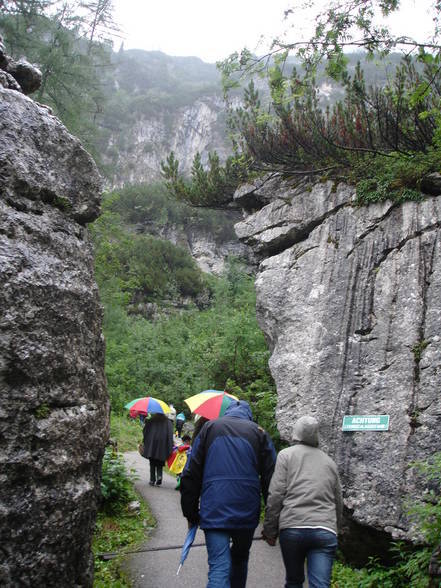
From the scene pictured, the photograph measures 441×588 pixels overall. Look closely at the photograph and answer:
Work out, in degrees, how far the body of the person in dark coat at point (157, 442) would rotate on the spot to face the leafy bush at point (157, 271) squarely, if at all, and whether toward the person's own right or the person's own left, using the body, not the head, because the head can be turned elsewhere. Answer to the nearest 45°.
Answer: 0° — they already face it

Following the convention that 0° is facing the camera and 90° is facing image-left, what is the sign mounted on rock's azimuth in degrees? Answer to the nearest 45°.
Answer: approximately 0°

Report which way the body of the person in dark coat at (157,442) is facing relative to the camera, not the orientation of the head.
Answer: away from the camera

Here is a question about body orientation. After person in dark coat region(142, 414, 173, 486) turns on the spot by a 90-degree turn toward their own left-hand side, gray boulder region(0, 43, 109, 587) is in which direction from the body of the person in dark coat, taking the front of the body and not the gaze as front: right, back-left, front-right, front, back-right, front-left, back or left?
left

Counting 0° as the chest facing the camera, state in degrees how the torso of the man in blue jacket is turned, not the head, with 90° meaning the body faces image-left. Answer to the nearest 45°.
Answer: approximately 180°

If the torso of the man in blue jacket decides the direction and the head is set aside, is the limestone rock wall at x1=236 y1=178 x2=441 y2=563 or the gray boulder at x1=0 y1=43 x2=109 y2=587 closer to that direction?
the limestone rock wall

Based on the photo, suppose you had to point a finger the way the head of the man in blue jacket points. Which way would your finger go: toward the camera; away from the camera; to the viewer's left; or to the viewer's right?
away from the camera

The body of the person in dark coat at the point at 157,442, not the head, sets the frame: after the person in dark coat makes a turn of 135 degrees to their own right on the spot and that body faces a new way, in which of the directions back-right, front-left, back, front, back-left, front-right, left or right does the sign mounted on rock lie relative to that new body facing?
front

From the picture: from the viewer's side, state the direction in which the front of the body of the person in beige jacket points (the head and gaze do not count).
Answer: away from the camera
